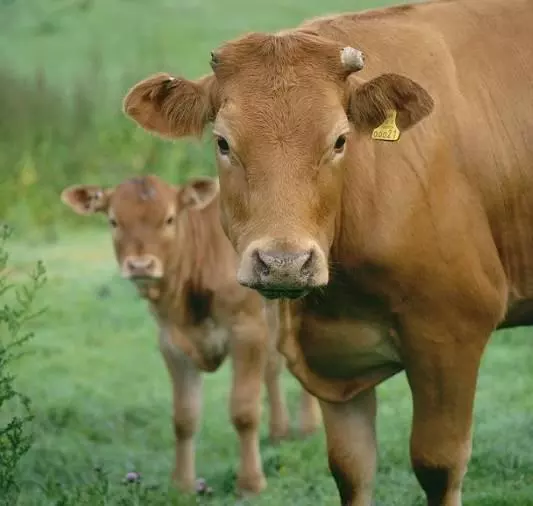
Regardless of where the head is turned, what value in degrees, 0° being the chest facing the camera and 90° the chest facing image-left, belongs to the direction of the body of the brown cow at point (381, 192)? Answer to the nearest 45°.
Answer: approximately 45°
